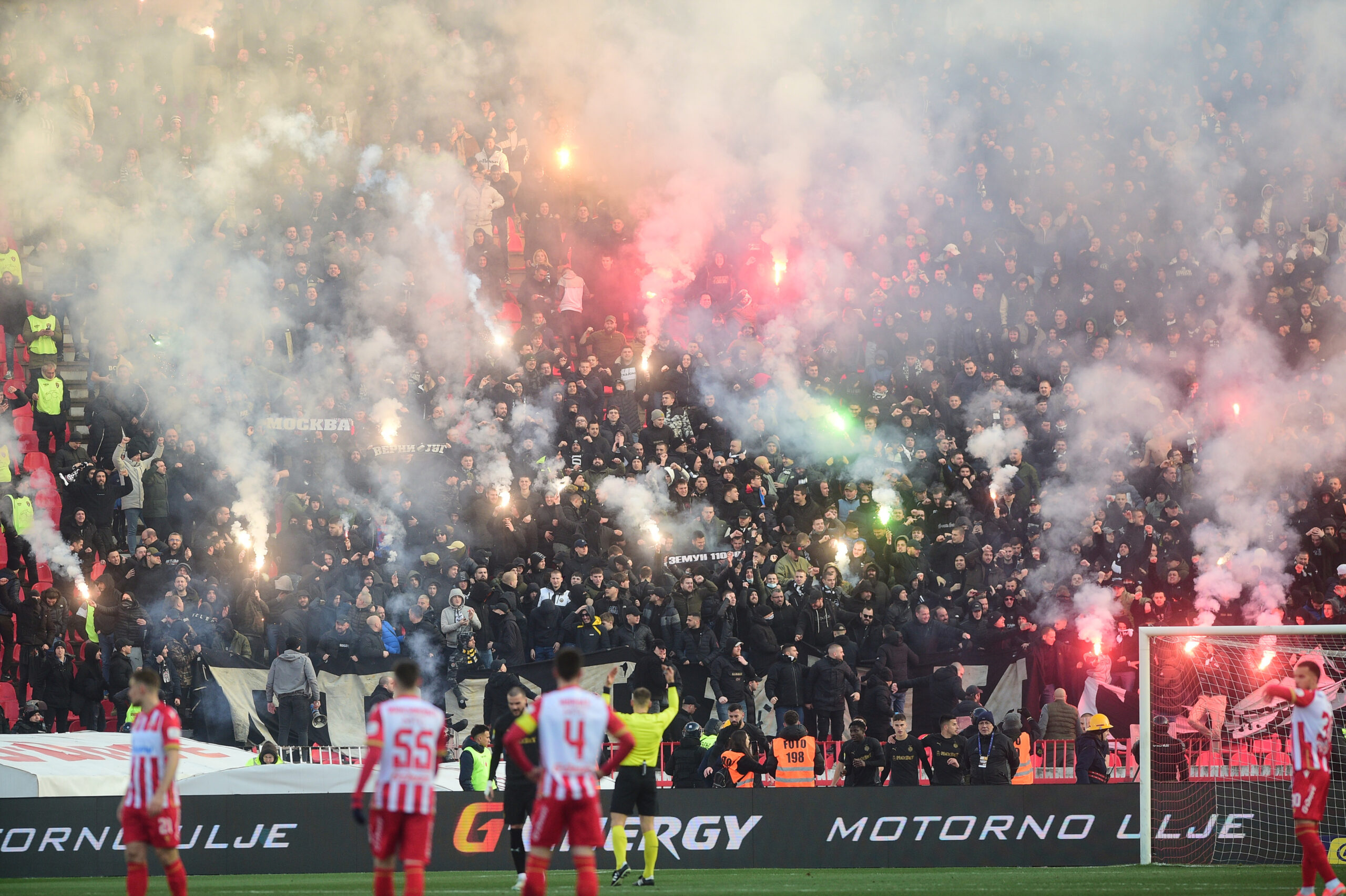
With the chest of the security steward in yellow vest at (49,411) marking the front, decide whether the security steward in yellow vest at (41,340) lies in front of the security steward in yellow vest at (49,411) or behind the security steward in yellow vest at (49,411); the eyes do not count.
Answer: behind

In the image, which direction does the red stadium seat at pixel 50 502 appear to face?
toward the camera

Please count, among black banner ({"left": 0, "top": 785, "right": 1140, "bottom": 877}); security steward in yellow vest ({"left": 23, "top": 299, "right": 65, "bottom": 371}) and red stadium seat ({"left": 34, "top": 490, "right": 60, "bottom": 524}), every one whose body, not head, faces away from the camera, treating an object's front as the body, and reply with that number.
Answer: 0

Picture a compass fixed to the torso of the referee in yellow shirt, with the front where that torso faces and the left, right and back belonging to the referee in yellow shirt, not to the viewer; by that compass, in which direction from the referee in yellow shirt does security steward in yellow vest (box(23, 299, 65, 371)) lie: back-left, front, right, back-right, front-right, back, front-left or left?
front-left

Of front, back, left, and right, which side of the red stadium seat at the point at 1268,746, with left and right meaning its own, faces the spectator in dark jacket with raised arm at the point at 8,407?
right

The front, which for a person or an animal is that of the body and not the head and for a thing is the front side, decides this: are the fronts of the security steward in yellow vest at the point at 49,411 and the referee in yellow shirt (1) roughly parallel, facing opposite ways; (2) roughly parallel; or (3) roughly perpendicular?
roughly parallel, facing opposite ways

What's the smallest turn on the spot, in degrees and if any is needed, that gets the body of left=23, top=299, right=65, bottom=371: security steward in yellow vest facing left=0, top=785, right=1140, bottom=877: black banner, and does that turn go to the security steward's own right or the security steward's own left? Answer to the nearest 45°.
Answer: approximately 45° to the security steward's own left

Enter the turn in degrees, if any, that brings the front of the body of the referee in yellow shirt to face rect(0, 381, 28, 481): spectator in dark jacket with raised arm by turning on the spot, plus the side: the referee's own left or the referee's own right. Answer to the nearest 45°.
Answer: approximately 45° to the referee's own left

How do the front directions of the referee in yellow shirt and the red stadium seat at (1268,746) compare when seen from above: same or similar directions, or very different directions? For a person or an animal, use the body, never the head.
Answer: very different directions

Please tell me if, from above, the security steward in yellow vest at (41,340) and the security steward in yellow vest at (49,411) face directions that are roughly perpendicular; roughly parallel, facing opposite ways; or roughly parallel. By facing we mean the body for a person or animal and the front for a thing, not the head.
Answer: roughly parallel

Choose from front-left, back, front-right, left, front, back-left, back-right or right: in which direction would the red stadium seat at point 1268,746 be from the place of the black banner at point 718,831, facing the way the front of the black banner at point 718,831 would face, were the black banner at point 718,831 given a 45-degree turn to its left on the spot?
front-left

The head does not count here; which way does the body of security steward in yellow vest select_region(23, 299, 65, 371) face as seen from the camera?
toward the camera

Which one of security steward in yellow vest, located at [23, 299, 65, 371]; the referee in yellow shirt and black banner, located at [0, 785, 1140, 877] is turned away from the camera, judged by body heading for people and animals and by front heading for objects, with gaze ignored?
the referee in yellow shirt

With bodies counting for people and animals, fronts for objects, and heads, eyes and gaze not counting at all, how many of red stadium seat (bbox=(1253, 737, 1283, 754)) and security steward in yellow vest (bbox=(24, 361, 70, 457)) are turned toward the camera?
2

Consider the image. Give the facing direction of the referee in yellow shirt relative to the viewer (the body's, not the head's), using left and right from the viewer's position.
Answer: facing away from the viewer

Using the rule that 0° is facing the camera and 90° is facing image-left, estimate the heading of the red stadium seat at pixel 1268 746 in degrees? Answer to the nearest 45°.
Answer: approximately 0°
